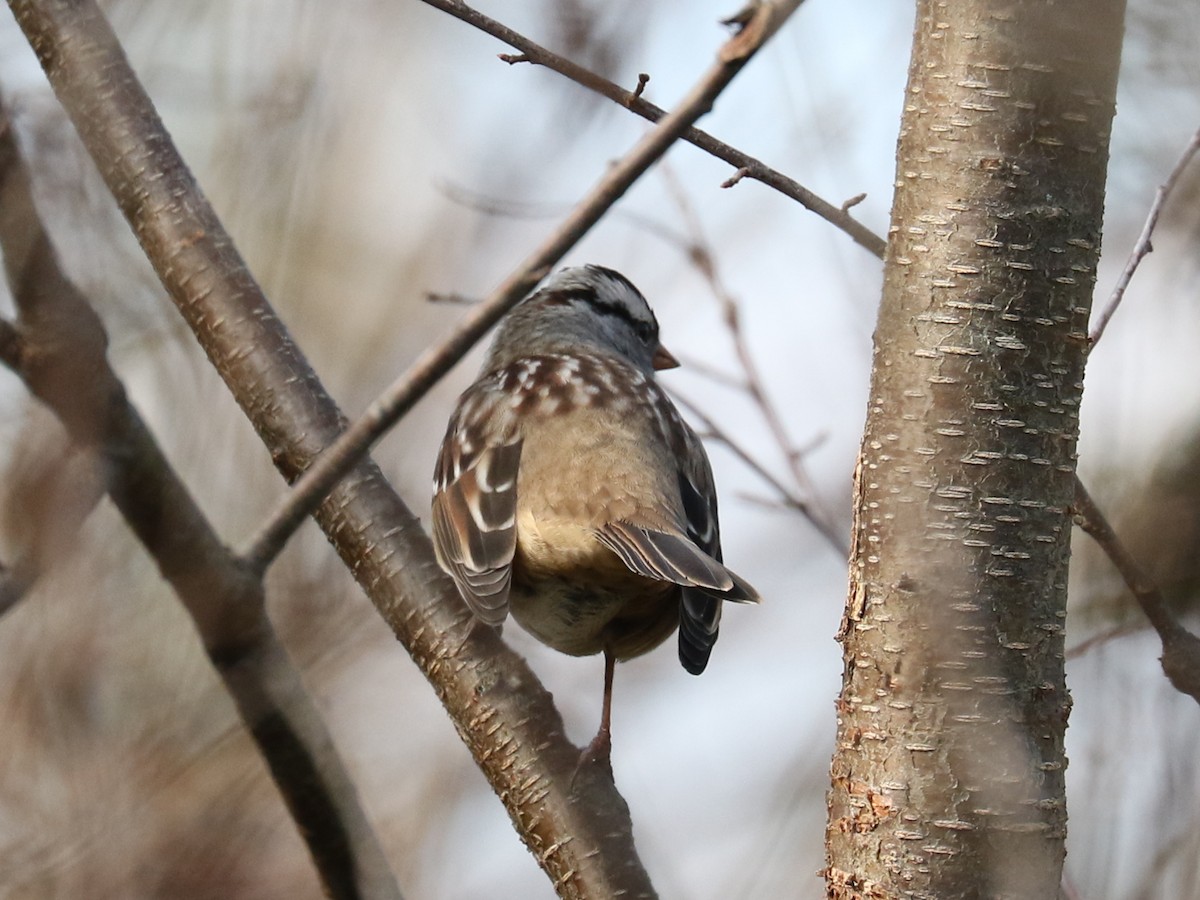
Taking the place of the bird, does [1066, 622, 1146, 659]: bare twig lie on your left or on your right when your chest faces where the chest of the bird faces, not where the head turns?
on your right

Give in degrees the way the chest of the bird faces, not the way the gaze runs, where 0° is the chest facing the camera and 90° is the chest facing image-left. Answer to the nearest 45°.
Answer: approximately 180°

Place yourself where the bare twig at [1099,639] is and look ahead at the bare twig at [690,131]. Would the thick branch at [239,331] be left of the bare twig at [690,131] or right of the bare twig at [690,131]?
right
